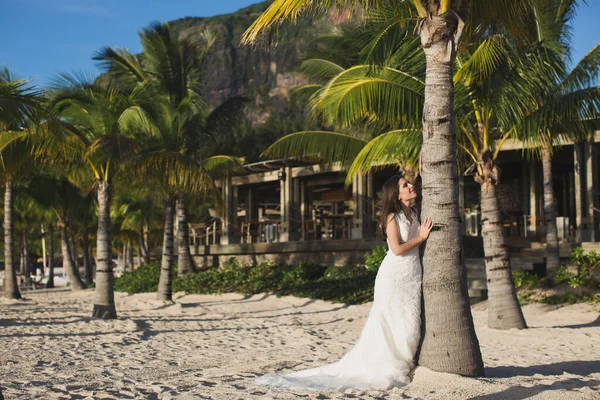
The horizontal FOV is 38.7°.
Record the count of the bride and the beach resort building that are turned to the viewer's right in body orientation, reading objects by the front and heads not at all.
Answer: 1

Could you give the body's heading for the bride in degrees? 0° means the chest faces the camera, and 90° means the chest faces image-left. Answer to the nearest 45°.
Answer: approximately 270°

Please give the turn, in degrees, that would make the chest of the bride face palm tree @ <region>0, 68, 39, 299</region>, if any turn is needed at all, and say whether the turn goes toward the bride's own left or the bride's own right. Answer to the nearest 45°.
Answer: approximately 135° to the bride's own left

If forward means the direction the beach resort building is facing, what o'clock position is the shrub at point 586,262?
The shrub is roughly at 11 o'clock from the beach resort building.

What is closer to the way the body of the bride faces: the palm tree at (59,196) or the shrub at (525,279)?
the shrub

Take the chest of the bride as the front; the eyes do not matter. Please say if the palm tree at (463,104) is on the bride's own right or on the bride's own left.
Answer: on the bride's own left

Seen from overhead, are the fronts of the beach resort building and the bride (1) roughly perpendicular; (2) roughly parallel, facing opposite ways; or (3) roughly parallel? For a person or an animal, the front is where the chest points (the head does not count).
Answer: roughly perpendicular

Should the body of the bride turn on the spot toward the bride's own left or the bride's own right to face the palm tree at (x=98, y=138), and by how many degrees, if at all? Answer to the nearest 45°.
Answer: approximately 135° to the bride's own left

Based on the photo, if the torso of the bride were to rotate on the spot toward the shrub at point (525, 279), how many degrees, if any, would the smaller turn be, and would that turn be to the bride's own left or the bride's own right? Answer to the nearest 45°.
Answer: approximately 90° to the bride's own left

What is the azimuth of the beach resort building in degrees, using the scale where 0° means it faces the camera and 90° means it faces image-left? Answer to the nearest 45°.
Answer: approximately 0°
